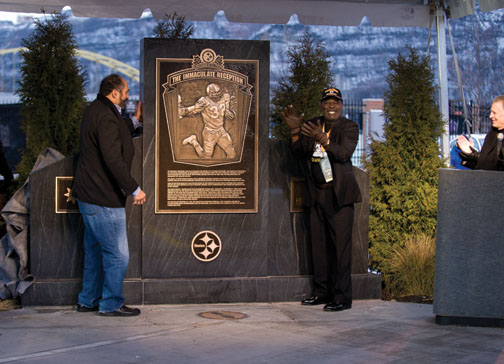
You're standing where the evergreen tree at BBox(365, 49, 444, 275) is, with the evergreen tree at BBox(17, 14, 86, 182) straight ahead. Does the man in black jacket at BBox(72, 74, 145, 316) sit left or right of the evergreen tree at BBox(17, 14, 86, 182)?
left

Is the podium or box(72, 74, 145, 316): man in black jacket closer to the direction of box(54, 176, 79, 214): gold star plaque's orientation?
the man in black jacket

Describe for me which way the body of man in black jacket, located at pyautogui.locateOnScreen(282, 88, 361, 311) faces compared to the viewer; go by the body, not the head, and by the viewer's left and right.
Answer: facing the viewer and to the left of the viewer

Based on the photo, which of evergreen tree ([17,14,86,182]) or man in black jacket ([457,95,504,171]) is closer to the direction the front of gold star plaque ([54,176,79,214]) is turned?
the man in black jacket

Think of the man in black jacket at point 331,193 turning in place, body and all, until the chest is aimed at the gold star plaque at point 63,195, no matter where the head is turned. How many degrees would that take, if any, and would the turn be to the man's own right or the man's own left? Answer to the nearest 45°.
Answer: approximately 45° to the man's own right

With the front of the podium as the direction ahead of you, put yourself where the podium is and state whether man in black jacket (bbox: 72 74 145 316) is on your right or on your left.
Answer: on your right

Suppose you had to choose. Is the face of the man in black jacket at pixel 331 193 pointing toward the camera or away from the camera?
toward the camera

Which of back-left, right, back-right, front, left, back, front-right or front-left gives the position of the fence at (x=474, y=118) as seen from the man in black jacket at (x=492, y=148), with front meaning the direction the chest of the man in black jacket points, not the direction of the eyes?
right

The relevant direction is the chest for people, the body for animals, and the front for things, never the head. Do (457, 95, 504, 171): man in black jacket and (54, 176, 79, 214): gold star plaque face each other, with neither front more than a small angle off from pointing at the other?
no

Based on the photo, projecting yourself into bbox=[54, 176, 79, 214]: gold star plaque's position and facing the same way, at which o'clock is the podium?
The podium is roughly at 10 o'clock from the gold star plaque.

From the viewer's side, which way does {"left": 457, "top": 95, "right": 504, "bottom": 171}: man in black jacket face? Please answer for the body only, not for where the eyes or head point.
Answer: to the viewer's left

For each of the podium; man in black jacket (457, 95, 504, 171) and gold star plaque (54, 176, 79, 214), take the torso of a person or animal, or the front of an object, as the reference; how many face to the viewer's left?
1

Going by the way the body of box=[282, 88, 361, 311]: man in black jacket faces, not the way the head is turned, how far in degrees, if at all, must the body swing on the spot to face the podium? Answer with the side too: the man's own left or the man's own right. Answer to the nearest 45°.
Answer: approximately 90° to the man's own left

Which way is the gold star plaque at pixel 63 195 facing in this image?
toward the camera
